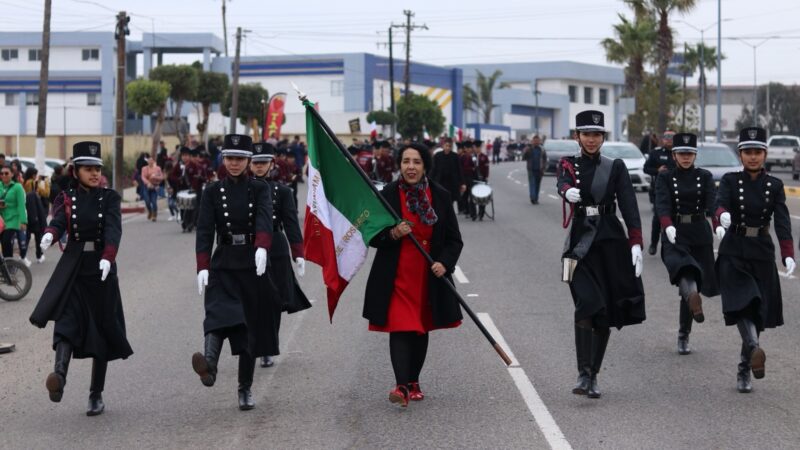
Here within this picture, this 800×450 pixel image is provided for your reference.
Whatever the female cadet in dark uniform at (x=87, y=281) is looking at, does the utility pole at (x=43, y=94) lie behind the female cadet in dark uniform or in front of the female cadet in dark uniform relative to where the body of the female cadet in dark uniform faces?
behind

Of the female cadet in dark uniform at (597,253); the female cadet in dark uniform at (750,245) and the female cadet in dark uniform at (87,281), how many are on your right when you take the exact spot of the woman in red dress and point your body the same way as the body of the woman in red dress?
1

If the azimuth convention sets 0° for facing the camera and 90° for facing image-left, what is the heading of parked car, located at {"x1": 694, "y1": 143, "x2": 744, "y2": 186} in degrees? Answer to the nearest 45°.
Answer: approximately 315°

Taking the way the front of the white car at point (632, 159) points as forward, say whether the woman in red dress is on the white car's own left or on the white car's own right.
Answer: on the white car's own right

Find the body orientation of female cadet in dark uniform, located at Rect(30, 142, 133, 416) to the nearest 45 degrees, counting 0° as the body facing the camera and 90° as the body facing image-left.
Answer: approximately 0°
